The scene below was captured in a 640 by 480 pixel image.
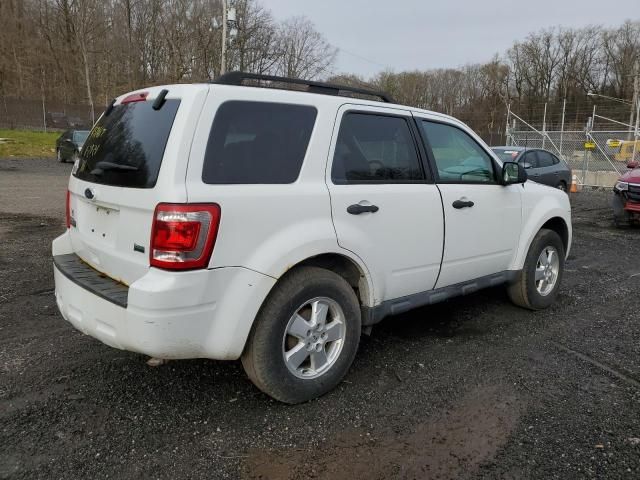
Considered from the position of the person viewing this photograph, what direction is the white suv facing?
facing away from the viewer and to the right of the viewer

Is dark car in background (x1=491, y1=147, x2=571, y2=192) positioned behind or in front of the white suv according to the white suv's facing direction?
in front

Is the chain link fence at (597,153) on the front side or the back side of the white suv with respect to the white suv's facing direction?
on the front side

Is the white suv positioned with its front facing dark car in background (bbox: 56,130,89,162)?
no

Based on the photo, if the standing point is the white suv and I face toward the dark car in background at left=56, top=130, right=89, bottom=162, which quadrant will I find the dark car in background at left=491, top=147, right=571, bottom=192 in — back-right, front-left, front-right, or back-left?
front-right

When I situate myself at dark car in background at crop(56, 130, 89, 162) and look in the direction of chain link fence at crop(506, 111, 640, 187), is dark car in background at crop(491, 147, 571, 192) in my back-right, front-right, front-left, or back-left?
front-right

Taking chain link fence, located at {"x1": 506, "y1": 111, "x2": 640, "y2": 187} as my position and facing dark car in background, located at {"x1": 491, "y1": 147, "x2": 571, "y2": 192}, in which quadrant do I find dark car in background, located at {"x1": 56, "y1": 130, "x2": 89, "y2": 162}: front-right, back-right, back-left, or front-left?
front-right

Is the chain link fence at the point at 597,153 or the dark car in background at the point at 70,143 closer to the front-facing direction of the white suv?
the chain link fence
